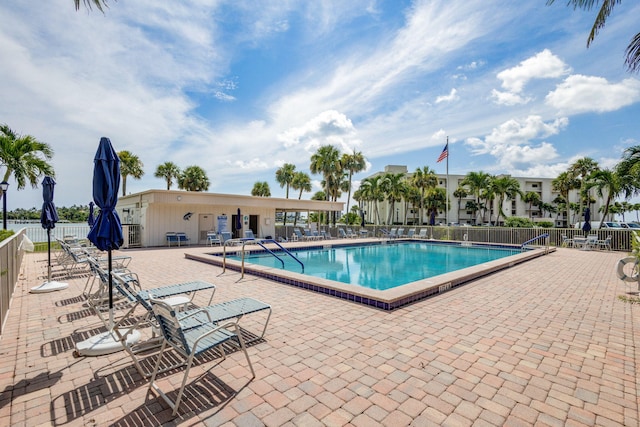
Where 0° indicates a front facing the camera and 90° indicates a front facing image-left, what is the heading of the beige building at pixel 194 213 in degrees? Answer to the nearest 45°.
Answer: approximately 315°

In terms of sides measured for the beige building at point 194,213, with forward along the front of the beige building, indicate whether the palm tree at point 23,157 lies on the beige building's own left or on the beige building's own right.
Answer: on the beige building's own right

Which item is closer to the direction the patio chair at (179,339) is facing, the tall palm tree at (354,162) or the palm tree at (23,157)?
the tall palm tree

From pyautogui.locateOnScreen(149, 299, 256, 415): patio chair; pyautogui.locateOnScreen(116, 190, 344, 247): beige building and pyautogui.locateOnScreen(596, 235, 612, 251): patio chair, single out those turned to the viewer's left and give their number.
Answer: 1

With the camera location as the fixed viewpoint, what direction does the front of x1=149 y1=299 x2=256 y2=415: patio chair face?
facing away from the viewer and to the right of the viewer

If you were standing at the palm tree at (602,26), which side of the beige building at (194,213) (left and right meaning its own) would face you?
front

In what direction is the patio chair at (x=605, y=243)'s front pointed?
to the viewer's left

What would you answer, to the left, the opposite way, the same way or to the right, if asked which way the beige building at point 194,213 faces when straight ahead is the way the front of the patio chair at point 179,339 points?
to the right

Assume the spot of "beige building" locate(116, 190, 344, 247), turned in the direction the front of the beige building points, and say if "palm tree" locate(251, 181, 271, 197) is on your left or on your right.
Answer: on your left

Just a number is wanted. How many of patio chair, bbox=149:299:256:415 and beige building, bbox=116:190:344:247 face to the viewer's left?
0

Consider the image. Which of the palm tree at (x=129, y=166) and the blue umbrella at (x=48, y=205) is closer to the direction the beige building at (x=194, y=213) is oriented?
the blue umbrella

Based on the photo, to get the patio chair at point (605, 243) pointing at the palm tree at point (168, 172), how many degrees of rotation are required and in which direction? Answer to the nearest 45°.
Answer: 0° — it already faces it

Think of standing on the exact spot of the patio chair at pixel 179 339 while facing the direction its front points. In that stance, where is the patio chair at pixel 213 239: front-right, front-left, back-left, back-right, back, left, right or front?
front-left

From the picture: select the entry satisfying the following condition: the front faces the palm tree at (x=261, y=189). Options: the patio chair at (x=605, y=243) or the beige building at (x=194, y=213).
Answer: the patio chair

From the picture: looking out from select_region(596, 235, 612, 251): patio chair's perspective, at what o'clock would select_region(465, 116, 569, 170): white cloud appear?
The white cloud is roughly at 2 o'clock from the patio chair.
